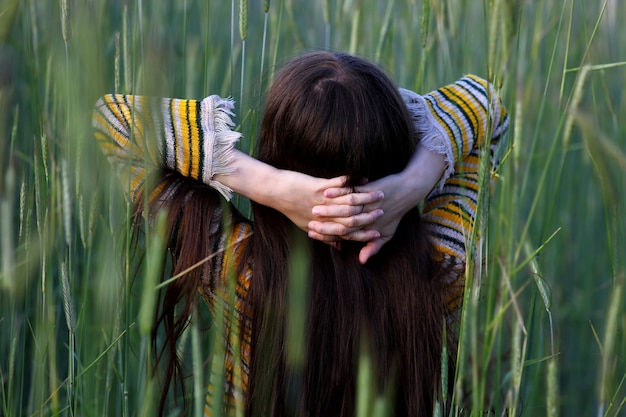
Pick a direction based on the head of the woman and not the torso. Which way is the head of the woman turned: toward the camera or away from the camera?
away from the camera

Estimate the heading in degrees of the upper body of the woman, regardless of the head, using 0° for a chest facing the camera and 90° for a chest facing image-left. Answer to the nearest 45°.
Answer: approximately 180°
